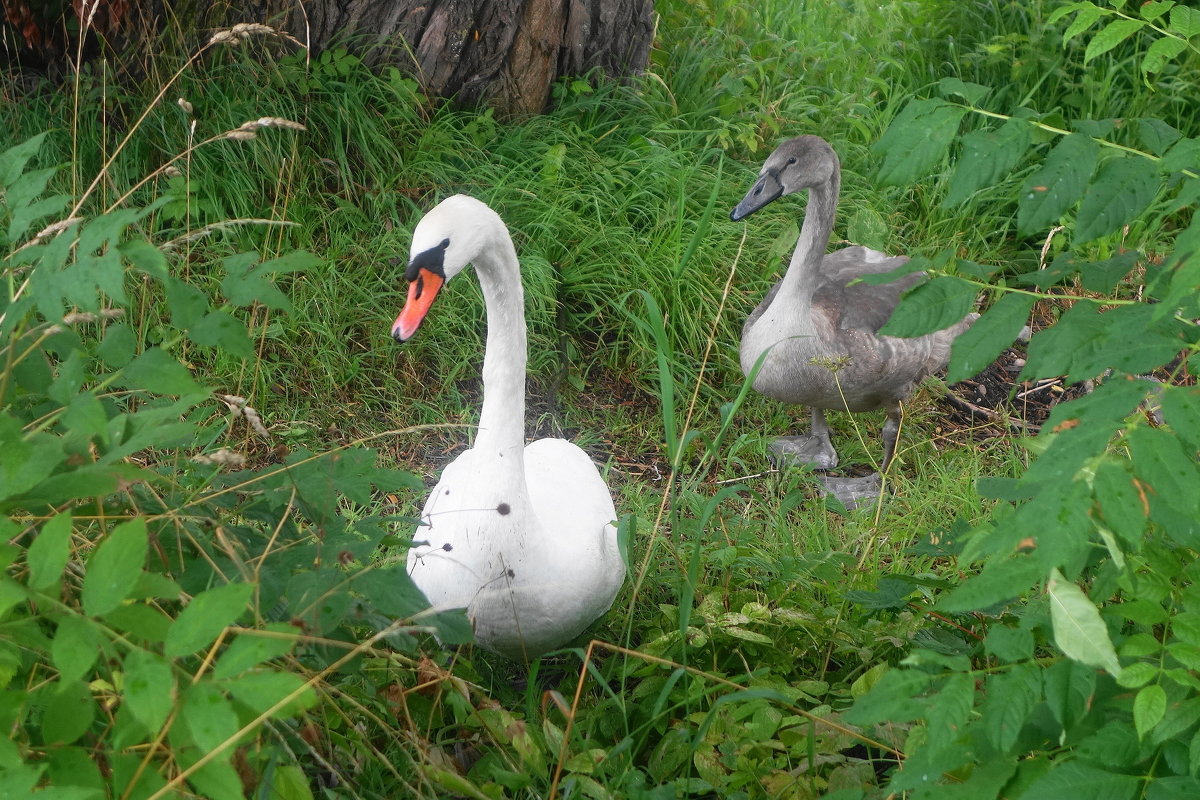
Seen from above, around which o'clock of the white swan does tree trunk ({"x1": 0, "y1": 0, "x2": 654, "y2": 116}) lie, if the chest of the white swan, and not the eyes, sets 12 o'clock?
The tree trunk is roughly at 6 o'clock from the white swan.

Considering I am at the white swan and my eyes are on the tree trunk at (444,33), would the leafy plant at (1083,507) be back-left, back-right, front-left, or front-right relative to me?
back-right

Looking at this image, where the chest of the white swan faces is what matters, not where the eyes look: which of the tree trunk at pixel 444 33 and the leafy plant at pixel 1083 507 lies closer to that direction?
the leafy plant

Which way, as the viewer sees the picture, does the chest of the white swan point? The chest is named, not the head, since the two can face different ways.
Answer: toward the camera

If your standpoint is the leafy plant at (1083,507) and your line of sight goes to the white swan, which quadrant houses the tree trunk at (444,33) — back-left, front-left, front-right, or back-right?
front-right

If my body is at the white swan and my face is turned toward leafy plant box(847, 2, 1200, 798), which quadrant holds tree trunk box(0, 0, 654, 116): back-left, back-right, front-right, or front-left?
back-left
